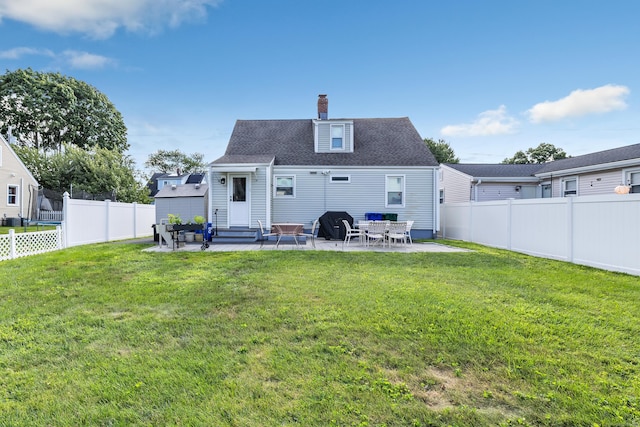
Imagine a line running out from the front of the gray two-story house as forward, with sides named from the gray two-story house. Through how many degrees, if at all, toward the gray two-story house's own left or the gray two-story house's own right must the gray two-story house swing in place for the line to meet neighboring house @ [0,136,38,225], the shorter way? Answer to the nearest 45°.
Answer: approximately 90° to the gray two-story house's own left

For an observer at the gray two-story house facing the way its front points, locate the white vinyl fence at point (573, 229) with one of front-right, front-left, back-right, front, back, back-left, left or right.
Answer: back-right

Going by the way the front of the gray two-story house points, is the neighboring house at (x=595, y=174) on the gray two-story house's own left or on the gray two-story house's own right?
on the gray two-story house's own right

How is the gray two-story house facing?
away from the camera

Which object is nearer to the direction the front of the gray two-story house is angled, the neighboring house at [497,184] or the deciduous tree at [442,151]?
the deciduous tree

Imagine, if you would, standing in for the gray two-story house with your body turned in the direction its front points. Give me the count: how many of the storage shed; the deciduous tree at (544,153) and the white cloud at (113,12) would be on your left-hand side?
2

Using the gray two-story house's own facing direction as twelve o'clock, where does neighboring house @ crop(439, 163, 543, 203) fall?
The neighboring house is roughly at 2 o'clock from the gray two-story house.

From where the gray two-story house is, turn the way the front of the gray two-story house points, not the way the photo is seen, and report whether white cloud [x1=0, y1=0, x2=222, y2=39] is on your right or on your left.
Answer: on your left

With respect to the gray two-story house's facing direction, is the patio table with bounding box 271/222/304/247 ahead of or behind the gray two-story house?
behind

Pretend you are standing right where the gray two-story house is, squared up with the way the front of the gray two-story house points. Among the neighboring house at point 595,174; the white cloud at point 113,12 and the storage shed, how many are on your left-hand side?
2

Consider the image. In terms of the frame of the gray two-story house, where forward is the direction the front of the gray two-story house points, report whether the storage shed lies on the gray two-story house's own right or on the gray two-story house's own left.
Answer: on the gray two-story house's own left
